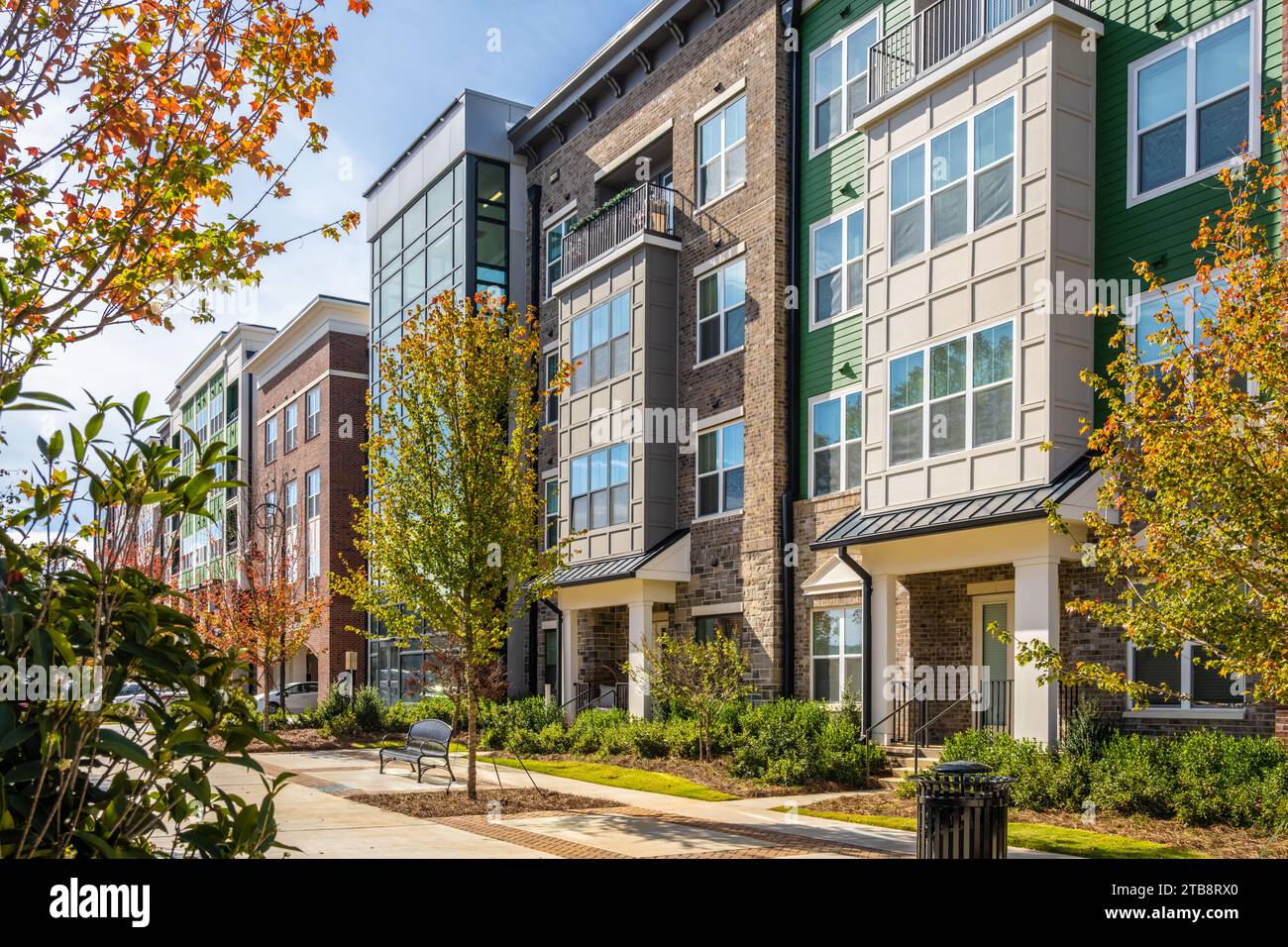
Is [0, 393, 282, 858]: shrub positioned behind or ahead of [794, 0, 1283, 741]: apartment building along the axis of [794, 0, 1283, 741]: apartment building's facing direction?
ahead

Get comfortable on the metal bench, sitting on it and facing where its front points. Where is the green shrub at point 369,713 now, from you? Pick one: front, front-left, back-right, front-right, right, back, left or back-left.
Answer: back-right

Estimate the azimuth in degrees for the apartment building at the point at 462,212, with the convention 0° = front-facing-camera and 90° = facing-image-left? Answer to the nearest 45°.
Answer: approximately 45°

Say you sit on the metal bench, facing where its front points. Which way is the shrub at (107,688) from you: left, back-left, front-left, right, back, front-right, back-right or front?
front-left

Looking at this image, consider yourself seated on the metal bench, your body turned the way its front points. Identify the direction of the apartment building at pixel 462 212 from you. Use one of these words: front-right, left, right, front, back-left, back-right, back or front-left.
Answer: back-right

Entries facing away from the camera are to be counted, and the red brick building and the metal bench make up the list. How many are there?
0

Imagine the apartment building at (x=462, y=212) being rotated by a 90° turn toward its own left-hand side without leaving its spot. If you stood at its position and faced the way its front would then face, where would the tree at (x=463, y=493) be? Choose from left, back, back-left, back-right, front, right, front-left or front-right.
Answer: front-right

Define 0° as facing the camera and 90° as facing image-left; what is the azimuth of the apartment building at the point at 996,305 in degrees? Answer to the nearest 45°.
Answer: approximately 45°

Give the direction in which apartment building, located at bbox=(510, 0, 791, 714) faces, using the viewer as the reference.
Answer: facing the viewer and to the left of the viewer

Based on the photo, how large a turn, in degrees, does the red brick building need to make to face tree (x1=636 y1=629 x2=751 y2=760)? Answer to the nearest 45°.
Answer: approximately 45° to its left

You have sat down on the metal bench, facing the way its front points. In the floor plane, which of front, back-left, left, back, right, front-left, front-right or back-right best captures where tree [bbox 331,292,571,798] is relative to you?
front-left
